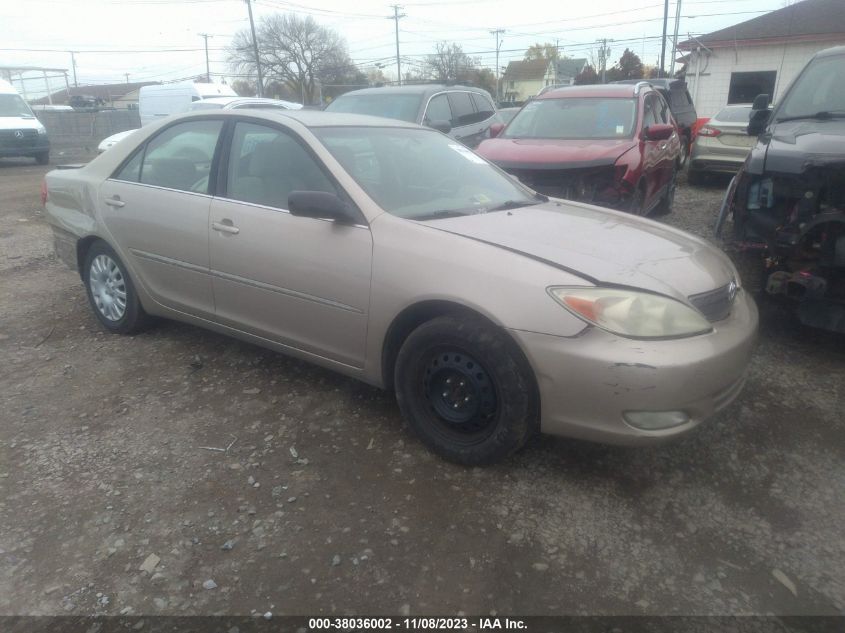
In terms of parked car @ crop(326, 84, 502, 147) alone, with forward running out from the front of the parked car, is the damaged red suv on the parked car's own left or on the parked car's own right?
on the parked car's own left

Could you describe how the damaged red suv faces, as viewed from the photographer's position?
facing the viewer and to the left of the viewer

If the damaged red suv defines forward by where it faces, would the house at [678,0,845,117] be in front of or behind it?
behind

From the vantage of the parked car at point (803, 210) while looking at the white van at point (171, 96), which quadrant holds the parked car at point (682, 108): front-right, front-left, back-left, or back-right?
front-right

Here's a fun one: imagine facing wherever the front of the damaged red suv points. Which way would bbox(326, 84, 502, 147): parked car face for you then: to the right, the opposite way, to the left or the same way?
the same way

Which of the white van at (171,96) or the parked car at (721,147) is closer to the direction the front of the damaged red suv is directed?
the white van

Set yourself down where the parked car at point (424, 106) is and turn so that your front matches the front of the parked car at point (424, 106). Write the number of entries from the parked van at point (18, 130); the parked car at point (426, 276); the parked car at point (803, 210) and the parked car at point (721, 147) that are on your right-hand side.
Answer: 1

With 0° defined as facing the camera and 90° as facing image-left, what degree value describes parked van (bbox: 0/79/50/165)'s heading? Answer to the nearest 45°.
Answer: approximately 315°

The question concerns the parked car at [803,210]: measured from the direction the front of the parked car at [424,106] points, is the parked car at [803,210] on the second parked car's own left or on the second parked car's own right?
on the second parked car's own left

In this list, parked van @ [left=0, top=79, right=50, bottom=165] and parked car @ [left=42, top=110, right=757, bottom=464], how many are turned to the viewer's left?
0

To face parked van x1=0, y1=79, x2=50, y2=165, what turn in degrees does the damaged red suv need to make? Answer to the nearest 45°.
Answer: approximately 90° to its right

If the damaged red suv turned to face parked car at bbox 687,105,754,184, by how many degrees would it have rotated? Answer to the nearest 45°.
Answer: approximately 180°

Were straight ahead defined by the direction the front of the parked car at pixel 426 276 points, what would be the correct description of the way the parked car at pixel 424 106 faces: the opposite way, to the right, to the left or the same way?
to the right
